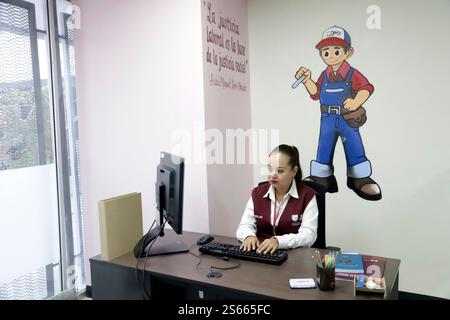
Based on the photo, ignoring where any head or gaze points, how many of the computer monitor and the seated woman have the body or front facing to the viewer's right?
1

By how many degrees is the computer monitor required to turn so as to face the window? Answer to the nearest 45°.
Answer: approximately 135° to its left

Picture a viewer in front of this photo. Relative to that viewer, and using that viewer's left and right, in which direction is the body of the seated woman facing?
facing the viewer and to the left of the viewer

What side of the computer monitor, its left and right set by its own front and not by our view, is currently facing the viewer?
right

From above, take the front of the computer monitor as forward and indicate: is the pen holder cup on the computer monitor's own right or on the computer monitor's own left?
on the computer monitor's own right

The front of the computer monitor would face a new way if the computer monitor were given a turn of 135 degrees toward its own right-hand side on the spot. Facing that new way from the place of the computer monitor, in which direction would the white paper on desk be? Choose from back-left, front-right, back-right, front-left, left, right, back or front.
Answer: left

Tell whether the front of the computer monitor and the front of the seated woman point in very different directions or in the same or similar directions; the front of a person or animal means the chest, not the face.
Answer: very different directions

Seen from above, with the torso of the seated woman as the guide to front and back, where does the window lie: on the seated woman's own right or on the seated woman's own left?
on the seated woman's own right

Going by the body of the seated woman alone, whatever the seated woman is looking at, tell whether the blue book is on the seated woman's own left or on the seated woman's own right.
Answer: on the seated woman's own left

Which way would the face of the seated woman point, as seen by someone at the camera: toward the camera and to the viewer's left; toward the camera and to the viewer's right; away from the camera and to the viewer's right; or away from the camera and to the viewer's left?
toward the camera and to the viewer's left

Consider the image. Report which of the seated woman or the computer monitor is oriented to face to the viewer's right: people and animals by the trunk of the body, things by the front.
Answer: the computer monitor

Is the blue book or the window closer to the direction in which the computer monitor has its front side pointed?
the blue book
